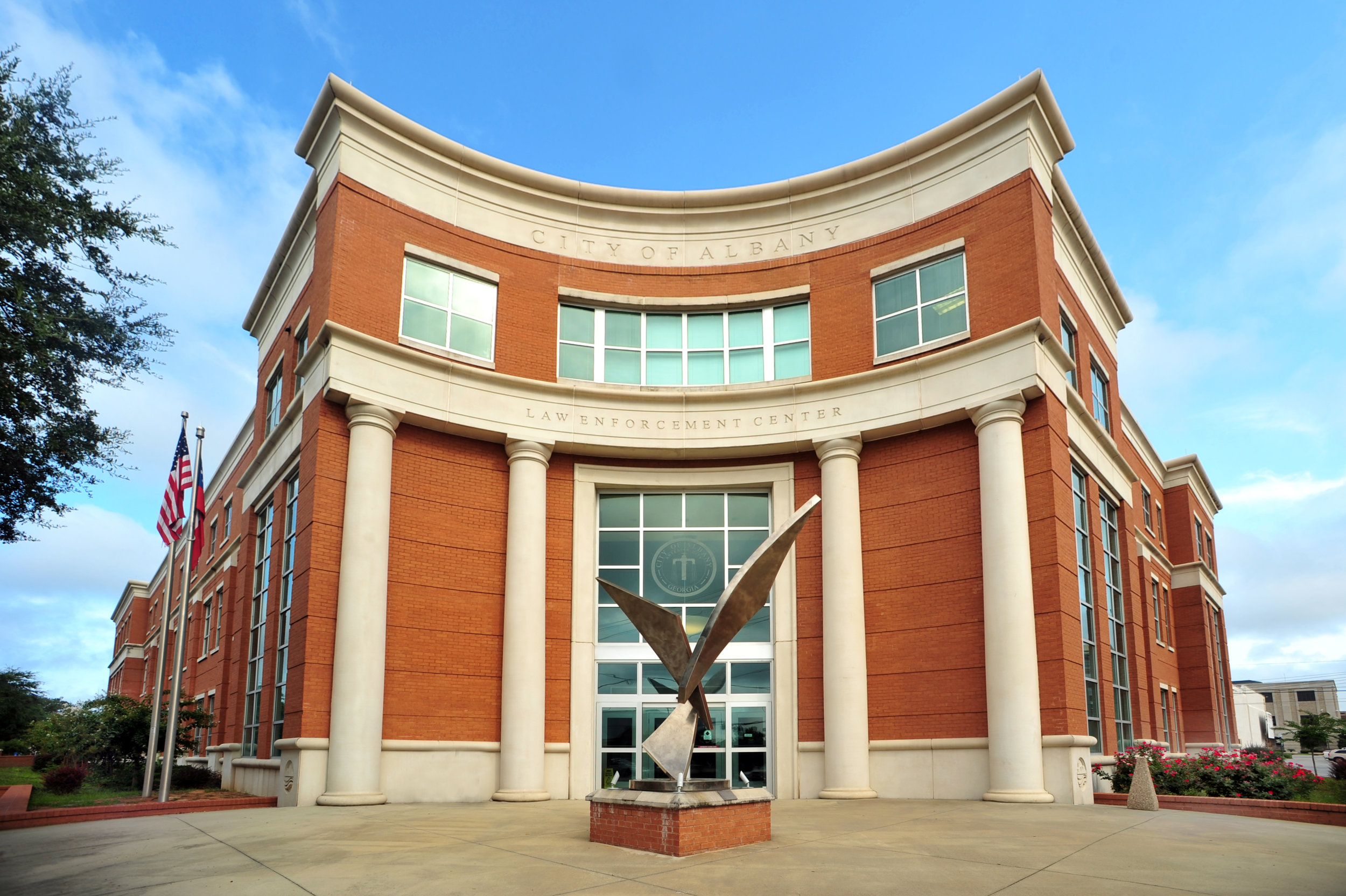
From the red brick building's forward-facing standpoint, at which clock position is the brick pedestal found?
The brick pedestal is roughly at 12 o'clock from the red brick building.

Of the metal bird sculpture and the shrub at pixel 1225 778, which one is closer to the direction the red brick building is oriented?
the metal bird sculpture

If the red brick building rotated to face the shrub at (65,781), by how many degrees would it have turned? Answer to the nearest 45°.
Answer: approximately 90° to its right

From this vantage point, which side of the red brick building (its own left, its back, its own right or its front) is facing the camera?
front

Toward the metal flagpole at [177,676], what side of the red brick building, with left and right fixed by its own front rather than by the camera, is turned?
right
